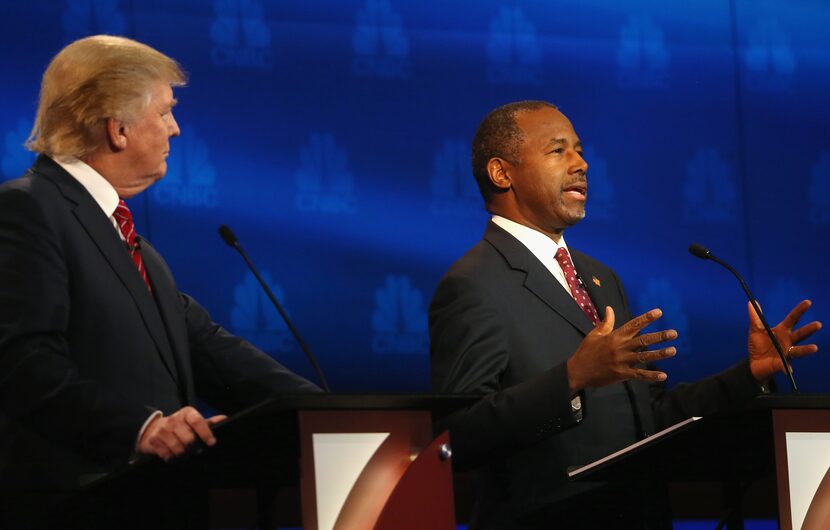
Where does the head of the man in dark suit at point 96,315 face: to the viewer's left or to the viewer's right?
to the viewer's right

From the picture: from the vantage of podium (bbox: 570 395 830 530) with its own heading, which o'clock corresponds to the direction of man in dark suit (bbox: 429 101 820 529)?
The man in dark suit is roughly at 6 o'clock from the podium.

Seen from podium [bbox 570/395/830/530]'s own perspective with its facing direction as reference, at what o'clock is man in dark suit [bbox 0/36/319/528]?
The man in dark suit is roughly at 4 o'clock from the podium.

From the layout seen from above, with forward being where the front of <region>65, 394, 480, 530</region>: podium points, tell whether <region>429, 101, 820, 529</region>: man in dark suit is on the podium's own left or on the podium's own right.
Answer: on the podium's own left

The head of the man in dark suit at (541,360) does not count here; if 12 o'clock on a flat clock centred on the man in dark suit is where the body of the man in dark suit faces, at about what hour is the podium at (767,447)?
The podium is roughly at 12 o'clock from the man in dark suit.

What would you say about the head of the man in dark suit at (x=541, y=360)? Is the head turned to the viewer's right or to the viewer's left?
to the viewer's right

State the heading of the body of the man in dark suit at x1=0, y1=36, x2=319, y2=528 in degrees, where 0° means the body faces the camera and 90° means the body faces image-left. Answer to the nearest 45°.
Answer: approximately 315°

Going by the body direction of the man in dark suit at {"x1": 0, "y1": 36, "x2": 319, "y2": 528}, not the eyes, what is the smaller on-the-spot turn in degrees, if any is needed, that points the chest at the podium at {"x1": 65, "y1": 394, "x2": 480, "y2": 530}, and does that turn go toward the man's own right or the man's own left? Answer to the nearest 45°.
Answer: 0° — they already face it
